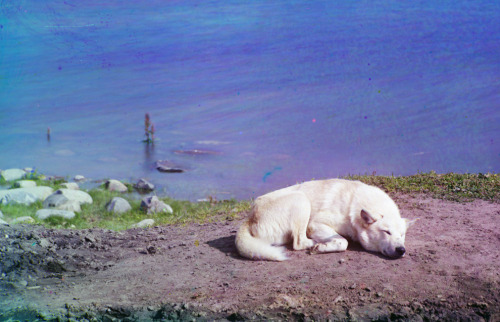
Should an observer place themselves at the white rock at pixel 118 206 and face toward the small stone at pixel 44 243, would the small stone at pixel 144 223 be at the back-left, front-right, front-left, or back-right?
front-left

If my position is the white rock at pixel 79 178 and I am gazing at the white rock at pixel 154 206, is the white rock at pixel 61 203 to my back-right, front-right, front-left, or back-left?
front-right

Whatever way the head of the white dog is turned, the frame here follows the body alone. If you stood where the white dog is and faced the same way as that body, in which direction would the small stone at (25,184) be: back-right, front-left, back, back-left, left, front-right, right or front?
back-left

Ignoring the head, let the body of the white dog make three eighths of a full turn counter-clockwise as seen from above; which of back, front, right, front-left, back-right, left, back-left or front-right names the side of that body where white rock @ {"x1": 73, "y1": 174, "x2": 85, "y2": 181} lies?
front

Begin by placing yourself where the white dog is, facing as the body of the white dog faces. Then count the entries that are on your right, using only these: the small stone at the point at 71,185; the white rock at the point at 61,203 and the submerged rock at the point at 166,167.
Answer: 0

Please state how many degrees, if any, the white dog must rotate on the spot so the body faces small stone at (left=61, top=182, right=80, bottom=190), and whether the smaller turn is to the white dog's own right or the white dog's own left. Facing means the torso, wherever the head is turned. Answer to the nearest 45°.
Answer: approximately 135° to the white dog's own left

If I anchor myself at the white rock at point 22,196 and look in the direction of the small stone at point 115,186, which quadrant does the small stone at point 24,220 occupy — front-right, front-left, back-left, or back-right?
back-right

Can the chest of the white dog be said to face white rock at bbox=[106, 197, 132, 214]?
no

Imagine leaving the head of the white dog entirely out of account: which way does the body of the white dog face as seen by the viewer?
to the viewer's right

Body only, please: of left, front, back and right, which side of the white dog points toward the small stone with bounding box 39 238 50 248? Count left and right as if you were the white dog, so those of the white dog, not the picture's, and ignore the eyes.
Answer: back

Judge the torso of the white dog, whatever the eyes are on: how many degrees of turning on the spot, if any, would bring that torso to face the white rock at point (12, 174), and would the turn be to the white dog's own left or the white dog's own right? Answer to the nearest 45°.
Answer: approximately 135° to the white dog's own left

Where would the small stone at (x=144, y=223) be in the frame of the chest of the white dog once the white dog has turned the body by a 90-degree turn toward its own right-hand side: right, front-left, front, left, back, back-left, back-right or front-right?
back-right

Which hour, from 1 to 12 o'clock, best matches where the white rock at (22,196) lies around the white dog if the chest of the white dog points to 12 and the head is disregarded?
The white rock is roughly at 7 o'clock from the white dog.

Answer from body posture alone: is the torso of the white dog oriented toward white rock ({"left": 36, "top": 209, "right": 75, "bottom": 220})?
no

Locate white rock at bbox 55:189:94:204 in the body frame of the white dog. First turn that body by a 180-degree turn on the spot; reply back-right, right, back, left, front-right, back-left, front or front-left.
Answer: front-right

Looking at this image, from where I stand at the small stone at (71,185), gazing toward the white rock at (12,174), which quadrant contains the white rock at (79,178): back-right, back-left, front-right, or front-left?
front-right
